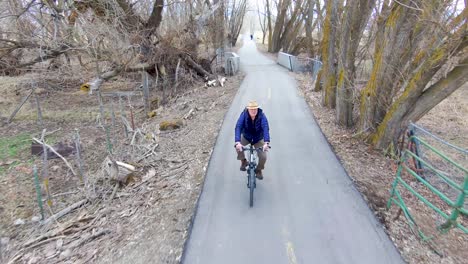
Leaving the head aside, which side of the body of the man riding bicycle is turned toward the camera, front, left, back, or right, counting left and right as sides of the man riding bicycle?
front

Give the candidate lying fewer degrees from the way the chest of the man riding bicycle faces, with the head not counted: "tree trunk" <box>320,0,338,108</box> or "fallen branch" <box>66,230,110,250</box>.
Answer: the fallen branch

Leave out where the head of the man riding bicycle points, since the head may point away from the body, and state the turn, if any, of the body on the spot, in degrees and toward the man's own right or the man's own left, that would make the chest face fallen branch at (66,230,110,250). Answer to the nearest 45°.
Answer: approximately 45° to the man's own right

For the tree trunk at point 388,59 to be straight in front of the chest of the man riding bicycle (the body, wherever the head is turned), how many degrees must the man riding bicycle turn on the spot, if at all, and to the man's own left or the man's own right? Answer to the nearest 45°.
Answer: approximately 135° to the man's own left

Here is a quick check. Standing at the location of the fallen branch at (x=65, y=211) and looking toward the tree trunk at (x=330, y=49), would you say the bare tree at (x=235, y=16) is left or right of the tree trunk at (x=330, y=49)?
left

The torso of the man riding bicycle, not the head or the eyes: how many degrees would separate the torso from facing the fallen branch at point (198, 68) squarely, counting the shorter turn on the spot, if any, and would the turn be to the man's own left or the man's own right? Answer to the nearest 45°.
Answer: approximately 180°

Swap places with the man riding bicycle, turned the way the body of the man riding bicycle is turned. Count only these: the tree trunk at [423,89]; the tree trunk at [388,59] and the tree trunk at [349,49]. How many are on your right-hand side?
0

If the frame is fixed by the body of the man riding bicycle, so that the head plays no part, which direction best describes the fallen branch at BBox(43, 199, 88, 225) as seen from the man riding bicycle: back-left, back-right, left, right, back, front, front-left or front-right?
right

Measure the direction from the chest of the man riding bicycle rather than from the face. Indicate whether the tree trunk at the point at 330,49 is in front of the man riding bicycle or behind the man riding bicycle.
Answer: behind

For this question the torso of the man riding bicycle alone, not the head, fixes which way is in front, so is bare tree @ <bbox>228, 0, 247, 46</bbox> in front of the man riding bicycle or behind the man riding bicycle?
behind
